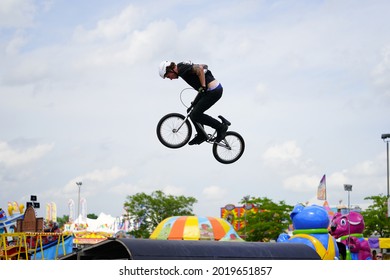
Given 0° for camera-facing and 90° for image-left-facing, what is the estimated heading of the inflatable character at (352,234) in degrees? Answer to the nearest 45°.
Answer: approximately 45°

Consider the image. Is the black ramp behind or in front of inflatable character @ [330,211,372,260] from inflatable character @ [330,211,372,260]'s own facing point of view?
in front

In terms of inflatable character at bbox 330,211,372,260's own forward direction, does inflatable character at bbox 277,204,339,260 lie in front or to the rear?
in front
